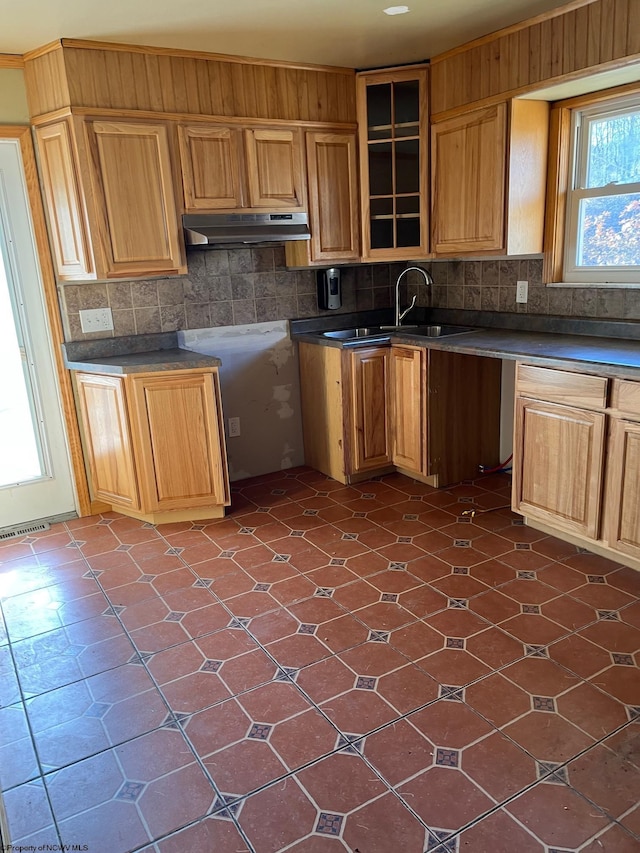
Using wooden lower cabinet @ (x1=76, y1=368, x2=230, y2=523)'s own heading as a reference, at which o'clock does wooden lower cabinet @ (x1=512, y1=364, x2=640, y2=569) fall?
wooden lower cabinet @ (x1=512, y1=364, x2=640, y2=569) is roughly at 10 o'clock from wooden lower cabinet @ (x1=76, y1=368, x2=230, y2=523).

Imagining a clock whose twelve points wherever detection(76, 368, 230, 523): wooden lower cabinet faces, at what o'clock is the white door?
The white door is roughly at 4 o'clock from the wooden lower cabinet.

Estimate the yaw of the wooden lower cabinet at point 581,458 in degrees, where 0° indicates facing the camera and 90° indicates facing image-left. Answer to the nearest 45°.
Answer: approximately 45°

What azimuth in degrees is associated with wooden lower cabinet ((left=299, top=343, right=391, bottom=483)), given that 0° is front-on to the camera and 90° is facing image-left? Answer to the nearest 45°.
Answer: approximately 315°

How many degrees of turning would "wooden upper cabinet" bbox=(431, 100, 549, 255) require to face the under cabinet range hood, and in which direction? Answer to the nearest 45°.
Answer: approximately 45° to its right

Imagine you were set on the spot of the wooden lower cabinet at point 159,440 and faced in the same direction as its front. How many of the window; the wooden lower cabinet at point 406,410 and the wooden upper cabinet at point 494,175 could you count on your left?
3
